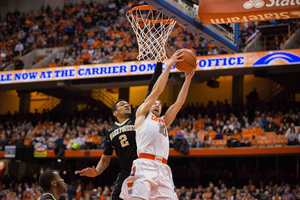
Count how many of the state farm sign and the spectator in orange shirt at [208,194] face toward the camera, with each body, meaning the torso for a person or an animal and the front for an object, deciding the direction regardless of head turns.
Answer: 2

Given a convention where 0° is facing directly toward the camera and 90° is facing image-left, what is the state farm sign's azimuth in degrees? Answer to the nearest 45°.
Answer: approximately 0°
